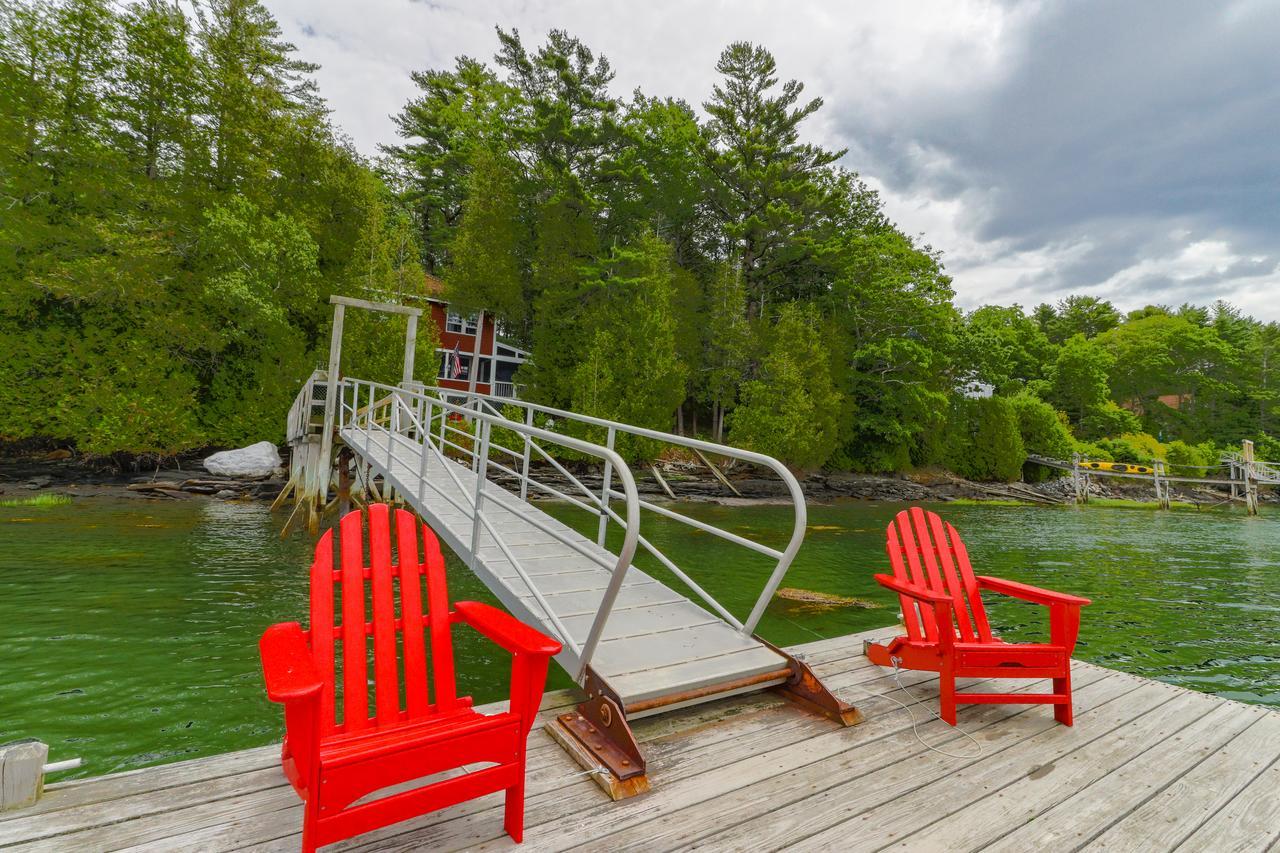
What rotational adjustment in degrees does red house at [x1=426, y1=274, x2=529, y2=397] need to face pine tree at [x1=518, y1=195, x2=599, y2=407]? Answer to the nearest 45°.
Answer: approximately 45° to its left

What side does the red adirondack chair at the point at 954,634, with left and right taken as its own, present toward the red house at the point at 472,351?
back

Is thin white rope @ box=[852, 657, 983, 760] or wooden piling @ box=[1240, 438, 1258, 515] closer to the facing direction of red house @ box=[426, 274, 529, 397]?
the thin white rope

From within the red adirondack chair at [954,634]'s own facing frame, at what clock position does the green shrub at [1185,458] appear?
The green shrub is roughly at 8 o'clock from the red adirondack chair.

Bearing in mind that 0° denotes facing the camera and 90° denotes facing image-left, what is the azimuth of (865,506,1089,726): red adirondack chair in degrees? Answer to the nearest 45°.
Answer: approximately 315°

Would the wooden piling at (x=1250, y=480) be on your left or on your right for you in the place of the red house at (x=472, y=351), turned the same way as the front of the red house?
on your left

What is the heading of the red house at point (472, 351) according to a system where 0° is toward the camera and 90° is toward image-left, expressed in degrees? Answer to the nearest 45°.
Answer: approximately 0°

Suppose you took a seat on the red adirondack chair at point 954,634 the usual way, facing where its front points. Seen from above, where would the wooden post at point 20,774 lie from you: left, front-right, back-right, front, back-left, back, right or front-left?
right

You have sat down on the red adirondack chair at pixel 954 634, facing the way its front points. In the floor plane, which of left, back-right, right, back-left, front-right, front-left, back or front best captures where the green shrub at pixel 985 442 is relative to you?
back-left

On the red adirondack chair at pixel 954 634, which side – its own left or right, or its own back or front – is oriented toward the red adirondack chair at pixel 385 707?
right

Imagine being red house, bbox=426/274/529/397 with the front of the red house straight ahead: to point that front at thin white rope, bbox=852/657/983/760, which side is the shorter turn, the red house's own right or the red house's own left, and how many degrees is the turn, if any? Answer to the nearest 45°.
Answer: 0° — it already faces it

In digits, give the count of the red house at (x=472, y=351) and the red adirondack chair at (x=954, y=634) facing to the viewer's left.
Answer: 0

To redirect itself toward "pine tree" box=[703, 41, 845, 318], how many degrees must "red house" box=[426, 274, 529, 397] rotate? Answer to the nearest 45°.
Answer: approximately 90° to its left

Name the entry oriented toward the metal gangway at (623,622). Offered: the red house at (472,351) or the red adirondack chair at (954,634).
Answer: the red house
